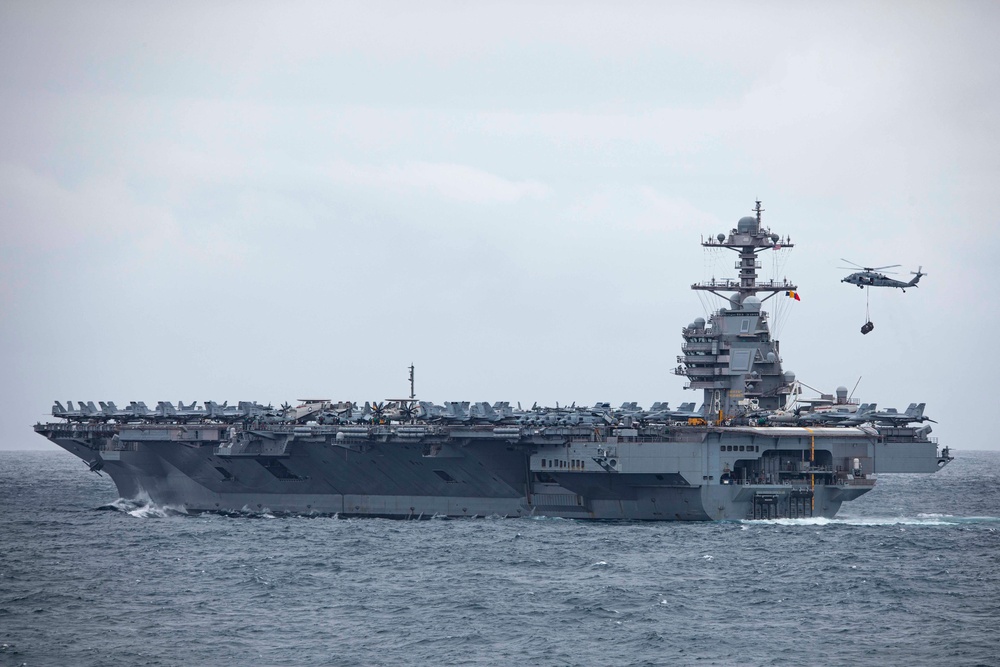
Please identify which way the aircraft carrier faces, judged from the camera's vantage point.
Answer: facing away from the viewer and to the left of the viewer
